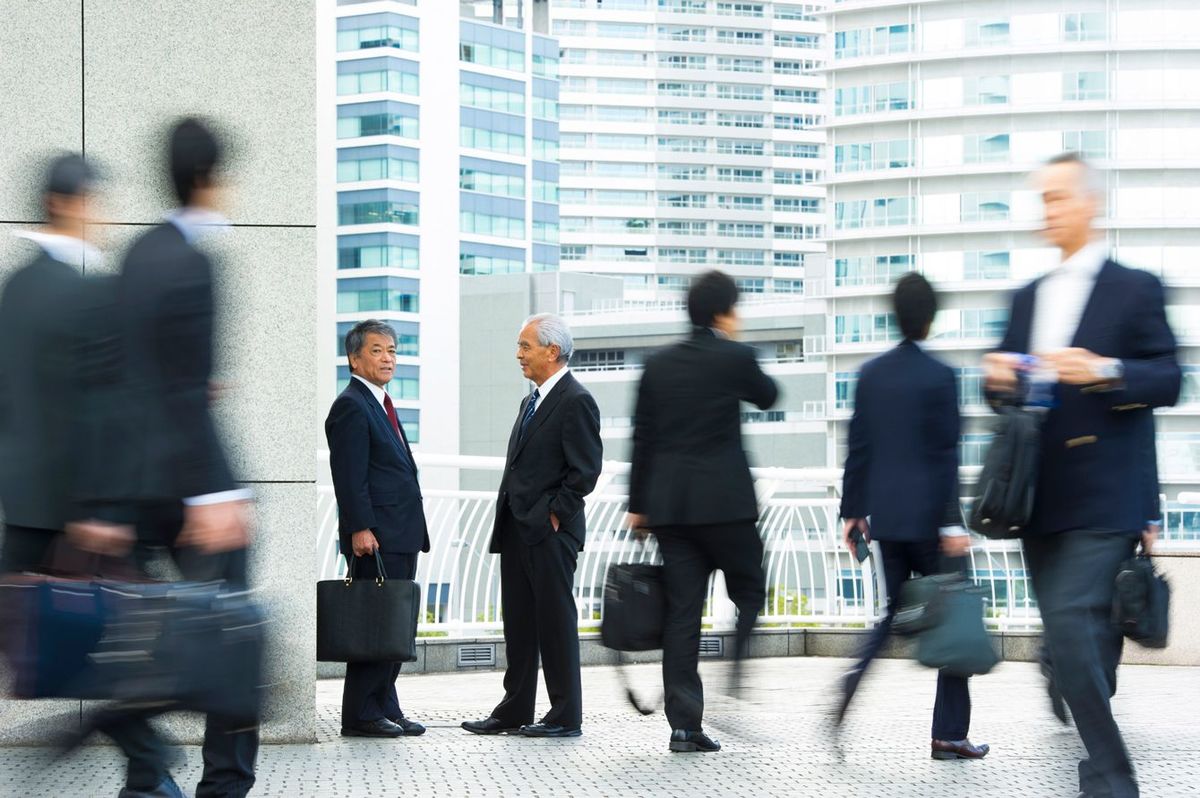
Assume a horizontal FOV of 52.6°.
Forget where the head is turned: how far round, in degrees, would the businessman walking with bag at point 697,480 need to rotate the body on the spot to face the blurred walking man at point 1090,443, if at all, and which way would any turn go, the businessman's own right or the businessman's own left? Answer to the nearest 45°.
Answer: approximately 90° to the businessman's own right

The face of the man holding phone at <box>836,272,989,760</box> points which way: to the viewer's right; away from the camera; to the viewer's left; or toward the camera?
away from the camera

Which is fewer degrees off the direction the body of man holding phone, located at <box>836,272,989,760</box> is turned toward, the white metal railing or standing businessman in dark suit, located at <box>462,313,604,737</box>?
the white metal railing

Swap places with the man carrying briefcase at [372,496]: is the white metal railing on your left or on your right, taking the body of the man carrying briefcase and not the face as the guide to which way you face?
on your left

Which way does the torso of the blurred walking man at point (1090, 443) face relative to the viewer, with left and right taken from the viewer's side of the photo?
facing the viewer and to the left of the viewer

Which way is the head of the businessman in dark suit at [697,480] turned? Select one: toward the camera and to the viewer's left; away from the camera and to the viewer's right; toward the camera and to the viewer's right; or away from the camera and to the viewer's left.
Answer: away from the camera and to the viewer's right

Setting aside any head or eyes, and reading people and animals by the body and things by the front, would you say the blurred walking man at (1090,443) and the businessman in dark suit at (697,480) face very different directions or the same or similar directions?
very different directions

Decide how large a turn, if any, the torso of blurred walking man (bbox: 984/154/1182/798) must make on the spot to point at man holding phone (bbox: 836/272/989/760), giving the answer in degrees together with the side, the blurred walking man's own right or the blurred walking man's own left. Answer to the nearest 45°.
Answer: approximately 90° to the blurred walking man's own right

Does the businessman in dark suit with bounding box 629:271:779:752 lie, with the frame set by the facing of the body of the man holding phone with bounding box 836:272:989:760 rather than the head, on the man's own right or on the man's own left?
on the man's own left

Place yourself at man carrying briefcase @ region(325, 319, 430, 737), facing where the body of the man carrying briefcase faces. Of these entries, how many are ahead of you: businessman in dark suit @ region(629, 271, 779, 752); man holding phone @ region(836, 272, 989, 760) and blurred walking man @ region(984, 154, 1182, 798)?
3

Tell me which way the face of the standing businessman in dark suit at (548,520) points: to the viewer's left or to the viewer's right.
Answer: to the viewer's left

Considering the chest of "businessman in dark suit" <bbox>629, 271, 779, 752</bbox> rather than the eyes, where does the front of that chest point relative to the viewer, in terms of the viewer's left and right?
facing away from the viewer and to the right of the viewer

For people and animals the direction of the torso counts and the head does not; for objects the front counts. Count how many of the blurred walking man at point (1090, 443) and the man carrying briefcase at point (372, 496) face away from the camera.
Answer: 0
